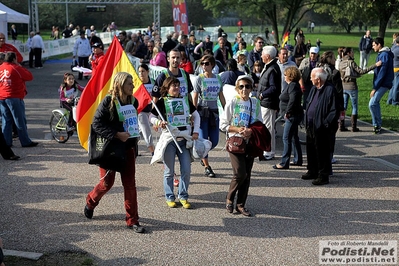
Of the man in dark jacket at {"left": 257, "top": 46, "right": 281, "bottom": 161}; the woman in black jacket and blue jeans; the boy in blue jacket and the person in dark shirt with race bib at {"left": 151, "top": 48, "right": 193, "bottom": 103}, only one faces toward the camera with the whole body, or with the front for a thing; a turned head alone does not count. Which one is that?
the person in dark shirt with race bib

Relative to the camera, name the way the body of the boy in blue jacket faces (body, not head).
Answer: to the viewer's left

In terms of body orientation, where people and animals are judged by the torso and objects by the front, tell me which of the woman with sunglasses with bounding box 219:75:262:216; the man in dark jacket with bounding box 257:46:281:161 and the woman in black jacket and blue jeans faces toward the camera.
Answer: the woman with sunglasses

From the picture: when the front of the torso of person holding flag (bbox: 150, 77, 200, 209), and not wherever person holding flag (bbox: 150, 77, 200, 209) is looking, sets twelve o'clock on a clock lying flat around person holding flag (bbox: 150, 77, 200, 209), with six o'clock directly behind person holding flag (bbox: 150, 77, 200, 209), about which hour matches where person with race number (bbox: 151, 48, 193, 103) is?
person with race number (bbox: 151, 48, 193, 103) is roughly at 6 o'clock from person holding flag (bbox: 150, 77, 200, 209).

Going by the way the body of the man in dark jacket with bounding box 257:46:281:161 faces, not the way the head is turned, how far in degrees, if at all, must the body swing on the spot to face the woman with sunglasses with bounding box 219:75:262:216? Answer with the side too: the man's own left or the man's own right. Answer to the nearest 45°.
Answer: approximately 90° to the man's own left

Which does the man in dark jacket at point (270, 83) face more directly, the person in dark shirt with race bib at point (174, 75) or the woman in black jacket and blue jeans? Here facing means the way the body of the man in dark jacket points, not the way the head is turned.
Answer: the person in dark shirt with race bib

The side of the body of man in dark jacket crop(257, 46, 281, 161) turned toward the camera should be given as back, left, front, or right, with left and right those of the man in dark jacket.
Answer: left

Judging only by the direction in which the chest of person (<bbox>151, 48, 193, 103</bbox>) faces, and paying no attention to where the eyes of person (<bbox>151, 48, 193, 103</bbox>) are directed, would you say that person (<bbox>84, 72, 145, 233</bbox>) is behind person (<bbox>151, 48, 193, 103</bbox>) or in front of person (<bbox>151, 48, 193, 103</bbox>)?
in front

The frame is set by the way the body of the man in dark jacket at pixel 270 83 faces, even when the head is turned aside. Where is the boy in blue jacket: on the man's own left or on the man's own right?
on the man's own right

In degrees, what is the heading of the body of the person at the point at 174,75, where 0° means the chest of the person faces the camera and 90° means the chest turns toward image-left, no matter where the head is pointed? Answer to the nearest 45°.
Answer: approximately 0°

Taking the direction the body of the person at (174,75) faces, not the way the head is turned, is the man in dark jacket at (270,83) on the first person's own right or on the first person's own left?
on the first person's own left
